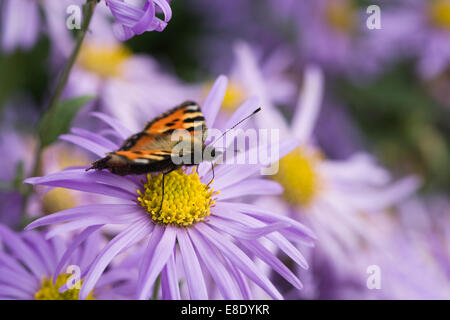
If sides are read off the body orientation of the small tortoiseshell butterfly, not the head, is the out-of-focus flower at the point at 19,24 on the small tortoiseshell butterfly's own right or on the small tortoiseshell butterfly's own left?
on the small tortoiseshell butterfly's own left

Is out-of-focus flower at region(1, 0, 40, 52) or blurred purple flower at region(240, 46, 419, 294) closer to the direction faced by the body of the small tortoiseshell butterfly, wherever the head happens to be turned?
the blurred purple flower

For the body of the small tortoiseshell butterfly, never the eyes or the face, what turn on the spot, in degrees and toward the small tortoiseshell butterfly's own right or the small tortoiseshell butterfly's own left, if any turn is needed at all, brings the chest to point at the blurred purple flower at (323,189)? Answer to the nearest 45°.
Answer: approximately 45° to the small tortoiseshell butterfly's own left

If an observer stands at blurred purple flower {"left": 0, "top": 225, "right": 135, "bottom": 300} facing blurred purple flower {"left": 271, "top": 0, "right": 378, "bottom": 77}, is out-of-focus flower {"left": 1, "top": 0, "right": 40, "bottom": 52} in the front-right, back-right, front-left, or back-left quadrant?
front-left

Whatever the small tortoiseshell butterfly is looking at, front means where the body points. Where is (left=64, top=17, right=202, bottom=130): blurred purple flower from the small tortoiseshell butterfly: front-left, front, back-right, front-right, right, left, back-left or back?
left

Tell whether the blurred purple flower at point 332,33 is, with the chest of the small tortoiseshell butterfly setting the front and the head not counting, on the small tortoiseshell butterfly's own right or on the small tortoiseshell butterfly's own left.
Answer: on the small tortoiseshell butterfly's own left

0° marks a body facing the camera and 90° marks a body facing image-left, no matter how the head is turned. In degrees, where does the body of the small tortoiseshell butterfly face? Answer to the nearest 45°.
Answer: approximately 270°
